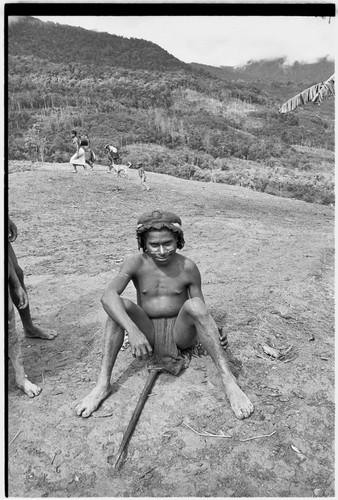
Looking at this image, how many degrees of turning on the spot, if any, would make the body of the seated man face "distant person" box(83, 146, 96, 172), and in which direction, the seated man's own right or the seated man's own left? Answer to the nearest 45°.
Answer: approximately 180°

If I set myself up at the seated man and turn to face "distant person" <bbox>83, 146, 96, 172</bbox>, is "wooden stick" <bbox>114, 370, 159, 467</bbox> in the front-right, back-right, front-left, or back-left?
back-left

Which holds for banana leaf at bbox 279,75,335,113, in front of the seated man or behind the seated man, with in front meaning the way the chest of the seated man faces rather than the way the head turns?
behind

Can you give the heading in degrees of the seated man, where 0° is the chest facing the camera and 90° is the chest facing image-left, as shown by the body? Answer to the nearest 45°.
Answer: approximately 0°
